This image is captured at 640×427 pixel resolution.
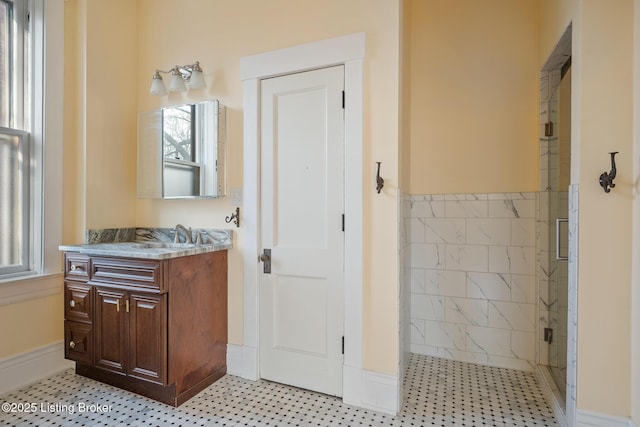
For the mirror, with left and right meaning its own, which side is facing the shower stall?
left

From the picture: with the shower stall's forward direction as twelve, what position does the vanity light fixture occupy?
The vanity light fixture is roughly at 11 o'clock from the shower stall.

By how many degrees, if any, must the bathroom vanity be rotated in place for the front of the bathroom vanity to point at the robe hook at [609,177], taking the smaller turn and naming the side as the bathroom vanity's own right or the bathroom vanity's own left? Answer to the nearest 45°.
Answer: approximately 90° to the bathroom vanity's own left

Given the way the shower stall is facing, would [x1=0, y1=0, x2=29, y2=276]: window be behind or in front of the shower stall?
in front

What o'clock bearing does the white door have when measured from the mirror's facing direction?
The white door is roughly at 9 o'clock from the mirror.

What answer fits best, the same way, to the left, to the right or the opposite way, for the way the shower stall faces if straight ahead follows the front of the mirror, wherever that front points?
to the right

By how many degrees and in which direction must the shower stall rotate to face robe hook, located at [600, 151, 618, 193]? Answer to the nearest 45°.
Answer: approximately 90° to its left

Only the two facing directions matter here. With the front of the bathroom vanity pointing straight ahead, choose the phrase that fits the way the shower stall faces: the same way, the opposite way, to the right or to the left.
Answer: to the right

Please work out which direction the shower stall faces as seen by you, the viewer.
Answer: facing to the left of the viewer

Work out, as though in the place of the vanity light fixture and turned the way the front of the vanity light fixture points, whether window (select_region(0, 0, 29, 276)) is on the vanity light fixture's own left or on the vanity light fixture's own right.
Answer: on the vanity light fixture's own right

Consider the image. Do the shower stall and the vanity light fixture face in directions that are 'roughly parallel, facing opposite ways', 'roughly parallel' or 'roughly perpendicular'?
roughly perpendicular

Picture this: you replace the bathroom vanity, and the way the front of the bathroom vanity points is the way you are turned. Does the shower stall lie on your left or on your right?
on your left

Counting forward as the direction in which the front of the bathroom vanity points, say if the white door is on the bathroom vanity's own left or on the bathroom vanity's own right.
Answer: on the bathroom vanity's own left

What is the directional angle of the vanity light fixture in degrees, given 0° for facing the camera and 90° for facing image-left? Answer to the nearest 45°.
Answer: approximately 45°
